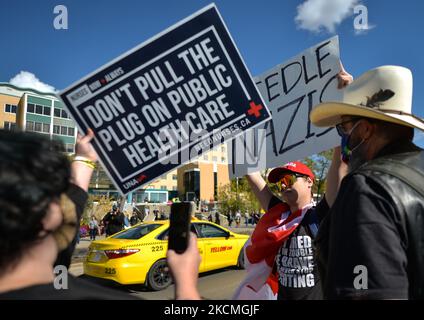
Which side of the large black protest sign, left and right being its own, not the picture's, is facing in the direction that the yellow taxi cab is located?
back

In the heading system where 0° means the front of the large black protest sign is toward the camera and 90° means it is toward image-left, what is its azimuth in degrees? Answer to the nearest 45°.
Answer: approximately 0°

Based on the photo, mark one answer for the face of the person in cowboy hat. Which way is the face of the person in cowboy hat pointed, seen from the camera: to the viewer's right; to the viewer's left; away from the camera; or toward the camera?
to the viewer's left

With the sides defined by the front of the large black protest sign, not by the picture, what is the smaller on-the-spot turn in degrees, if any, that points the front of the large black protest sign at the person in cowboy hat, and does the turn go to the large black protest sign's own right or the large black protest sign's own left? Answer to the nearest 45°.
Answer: approximately 45° to the large black protest sign's own left

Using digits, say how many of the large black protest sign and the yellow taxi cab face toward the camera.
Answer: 1

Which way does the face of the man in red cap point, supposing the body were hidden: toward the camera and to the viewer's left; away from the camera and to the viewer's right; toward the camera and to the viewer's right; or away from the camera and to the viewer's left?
toward the camera and to the viewer's left

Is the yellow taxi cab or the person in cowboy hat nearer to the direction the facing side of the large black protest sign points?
the person in cowboy hat

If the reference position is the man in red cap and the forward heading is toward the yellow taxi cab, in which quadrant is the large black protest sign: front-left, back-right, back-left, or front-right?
back-left
